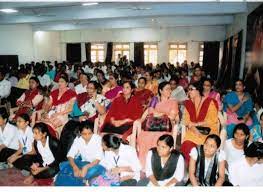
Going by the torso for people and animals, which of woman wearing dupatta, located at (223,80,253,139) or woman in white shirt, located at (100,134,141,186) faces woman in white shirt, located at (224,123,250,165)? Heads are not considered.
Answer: the woman wearing dupatta

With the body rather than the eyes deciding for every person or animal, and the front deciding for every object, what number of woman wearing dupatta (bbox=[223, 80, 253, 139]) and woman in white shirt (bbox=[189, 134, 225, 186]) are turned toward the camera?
2

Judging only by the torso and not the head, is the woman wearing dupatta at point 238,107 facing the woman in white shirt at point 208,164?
yes

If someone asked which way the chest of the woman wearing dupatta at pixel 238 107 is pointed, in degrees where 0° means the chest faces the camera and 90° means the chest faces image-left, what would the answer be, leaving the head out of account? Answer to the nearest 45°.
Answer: approximately 0°

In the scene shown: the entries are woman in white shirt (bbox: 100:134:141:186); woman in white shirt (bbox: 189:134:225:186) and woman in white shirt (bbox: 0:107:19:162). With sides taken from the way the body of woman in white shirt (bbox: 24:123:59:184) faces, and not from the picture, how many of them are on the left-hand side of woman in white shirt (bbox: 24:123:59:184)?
2

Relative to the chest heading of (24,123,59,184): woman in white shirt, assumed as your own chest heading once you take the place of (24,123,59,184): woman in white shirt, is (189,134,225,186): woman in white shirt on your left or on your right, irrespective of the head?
on your left

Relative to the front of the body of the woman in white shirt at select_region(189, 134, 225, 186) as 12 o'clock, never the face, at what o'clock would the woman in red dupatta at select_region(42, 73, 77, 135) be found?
The woman in red dupatta is roughly at 4 o'clock from the woman in white shirt.

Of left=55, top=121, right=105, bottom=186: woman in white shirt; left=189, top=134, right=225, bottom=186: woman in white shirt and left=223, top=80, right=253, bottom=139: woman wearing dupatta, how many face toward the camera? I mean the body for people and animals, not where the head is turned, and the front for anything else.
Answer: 3

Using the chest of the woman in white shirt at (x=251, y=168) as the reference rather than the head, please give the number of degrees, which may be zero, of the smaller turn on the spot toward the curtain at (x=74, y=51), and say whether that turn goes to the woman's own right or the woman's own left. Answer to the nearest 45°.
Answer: approximately 180°

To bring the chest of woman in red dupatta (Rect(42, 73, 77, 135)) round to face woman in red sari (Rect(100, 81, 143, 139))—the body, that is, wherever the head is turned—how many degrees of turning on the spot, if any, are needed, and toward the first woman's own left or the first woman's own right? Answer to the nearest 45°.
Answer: approximately 90° to the first woman's own left

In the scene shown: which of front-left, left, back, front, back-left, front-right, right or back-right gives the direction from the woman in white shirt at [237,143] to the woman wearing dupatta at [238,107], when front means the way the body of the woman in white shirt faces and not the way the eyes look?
back-right
